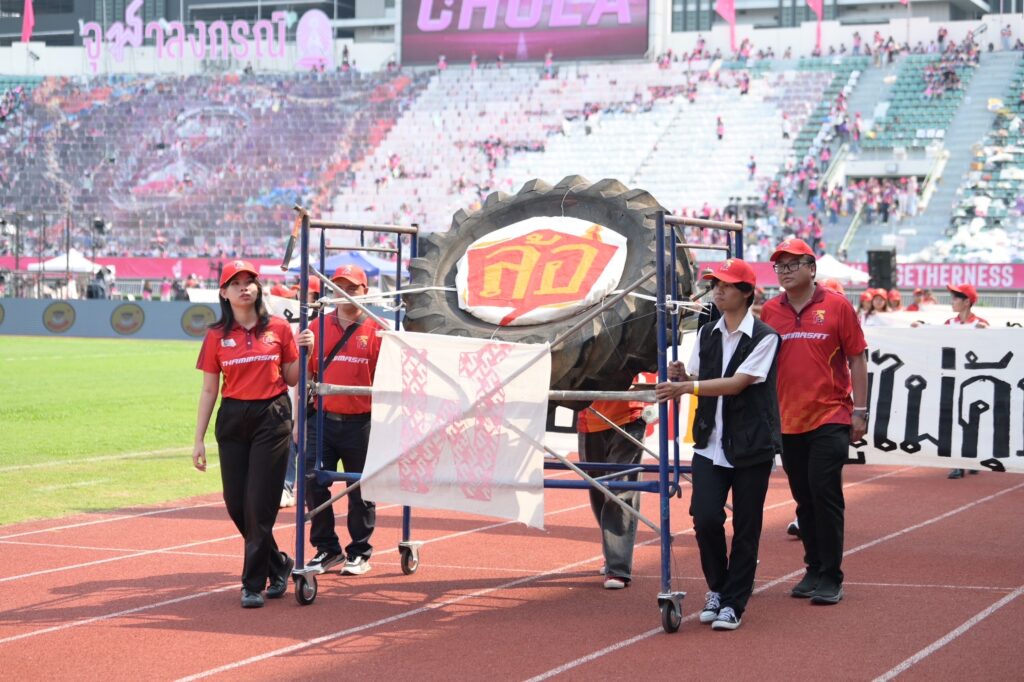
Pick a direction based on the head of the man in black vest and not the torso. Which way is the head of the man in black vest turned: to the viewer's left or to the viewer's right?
to the viewer's left

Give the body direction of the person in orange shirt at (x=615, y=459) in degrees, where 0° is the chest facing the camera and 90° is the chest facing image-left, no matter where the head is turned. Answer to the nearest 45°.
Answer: approximately 45°

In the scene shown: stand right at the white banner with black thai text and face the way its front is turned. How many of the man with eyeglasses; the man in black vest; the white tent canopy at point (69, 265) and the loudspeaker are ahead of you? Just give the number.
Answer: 2

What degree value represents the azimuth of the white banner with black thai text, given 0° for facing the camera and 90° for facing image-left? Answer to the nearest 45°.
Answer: approximately 0°

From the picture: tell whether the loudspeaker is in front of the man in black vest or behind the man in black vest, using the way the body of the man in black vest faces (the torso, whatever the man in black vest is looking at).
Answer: behind

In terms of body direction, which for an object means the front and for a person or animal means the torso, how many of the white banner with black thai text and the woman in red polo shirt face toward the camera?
2

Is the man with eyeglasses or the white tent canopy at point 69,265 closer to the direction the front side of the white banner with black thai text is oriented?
the man with eyeglasses

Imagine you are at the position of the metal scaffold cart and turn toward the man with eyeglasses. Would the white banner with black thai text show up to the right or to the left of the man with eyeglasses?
left
